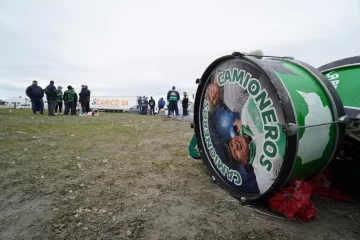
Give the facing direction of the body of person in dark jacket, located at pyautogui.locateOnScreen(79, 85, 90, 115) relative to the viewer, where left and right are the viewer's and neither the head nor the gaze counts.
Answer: facing to the left of the viewer

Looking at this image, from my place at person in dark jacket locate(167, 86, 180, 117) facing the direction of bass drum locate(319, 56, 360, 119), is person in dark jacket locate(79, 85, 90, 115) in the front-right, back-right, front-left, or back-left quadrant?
back-right

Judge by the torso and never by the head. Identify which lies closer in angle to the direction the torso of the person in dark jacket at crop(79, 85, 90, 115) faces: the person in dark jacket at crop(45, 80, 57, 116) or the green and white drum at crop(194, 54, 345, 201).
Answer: the person in dark jacket

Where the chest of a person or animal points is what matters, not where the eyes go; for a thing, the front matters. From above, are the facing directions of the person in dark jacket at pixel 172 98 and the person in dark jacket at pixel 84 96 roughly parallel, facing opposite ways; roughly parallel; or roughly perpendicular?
roughly perpendicular

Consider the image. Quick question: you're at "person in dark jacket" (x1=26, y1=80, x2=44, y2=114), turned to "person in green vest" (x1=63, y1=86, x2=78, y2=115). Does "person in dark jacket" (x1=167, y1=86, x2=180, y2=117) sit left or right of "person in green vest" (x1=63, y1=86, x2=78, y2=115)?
right

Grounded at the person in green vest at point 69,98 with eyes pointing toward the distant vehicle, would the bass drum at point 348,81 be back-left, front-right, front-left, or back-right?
back-right

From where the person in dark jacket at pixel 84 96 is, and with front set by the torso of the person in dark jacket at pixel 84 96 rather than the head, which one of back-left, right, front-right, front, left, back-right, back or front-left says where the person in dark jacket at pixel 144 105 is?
back-right

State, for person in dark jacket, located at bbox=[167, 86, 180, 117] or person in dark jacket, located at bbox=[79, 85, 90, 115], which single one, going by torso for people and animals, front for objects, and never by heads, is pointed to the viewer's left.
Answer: person in dark jacket, located at bbox=[79, 85, 90, 115]
